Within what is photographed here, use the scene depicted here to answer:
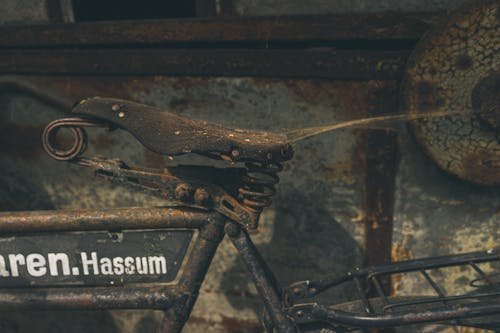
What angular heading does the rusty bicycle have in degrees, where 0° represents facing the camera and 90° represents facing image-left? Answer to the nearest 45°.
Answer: approximately 90°
